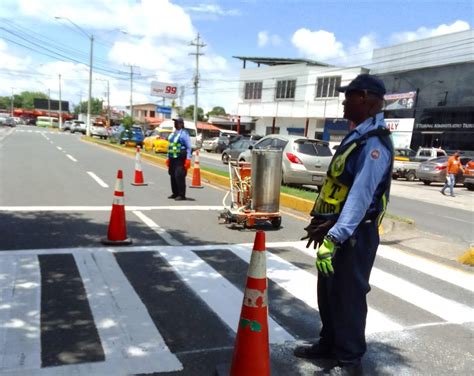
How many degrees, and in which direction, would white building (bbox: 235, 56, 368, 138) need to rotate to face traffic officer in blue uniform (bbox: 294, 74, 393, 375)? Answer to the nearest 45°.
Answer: approximately 45° to its left

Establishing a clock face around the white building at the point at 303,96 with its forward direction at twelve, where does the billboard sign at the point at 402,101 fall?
The billboard sign is roughly at 9 o'clock from the white building.

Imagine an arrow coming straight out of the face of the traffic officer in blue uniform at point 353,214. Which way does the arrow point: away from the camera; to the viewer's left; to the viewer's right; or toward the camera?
to the viewer's left

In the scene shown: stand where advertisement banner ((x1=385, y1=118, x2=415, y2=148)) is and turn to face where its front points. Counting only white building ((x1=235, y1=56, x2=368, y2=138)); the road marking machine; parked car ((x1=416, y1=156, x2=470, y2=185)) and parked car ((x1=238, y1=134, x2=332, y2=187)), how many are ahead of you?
3

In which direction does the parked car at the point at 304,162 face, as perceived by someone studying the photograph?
facing away from the viewer and to the left of the viewer

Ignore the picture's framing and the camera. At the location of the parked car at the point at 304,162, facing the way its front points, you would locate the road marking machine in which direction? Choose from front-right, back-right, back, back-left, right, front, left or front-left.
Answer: back-left

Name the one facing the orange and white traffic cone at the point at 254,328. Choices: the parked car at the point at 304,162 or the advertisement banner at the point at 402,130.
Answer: the advertisement banner

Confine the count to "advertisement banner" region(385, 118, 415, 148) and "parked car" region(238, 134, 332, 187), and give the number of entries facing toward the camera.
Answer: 1

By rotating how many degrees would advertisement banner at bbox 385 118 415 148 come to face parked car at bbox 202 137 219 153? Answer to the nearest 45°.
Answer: approximately 90° to its right

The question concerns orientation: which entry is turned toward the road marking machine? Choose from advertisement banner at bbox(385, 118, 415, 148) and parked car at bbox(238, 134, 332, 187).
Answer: the advertisement banner

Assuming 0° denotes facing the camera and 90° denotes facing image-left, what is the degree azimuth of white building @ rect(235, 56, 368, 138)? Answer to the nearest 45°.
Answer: approximately 45°

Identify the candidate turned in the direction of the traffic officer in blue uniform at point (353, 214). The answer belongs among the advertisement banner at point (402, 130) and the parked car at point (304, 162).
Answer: the advertisement banner

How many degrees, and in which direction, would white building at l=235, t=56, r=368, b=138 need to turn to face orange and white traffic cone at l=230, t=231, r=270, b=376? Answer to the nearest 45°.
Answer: approximately 45° to its left

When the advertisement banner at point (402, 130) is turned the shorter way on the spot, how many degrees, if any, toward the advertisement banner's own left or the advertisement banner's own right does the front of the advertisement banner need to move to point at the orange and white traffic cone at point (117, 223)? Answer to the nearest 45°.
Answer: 0° — it already faces it
